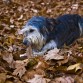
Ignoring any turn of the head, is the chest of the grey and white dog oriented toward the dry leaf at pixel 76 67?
no

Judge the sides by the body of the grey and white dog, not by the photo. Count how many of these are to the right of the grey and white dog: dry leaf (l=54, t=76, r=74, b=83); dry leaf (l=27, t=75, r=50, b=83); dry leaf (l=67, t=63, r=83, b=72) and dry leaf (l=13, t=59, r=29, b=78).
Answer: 0

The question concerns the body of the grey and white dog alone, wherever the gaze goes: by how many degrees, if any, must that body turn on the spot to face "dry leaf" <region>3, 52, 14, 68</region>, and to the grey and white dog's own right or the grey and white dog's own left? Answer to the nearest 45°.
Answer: approximately 45° to the grey and white dog's own left

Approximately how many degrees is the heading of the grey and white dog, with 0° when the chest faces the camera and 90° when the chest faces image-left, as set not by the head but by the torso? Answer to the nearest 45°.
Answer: approximately 45°

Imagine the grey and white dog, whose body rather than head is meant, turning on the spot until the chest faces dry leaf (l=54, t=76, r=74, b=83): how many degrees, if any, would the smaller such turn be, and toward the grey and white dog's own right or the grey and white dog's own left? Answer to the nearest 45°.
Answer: approximately 45° to the grey and white dog's own left

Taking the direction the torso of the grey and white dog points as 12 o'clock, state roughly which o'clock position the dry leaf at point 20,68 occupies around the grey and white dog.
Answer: The dry leaf is roughly at 11 o'clock from the grey and white dog.

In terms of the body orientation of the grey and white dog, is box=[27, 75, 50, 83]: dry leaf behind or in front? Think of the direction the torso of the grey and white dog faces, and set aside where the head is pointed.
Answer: in front

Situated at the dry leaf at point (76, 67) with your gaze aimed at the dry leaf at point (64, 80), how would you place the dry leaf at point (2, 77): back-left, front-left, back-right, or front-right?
front-right

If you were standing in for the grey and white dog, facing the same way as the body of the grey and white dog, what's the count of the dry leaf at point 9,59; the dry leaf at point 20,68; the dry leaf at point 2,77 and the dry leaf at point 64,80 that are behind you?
0

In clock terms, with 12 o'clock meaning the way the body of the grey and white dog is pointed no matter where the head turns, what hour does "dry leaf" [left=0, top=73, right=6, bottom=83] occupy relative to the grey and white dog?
The dry leaf is roughly at 11 o'clock from the grey and white dog.

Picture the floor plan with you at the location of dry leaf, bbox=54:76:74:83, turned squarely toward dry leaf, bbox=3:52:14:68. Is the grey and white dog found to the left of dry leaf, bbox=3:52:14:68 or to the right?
right
